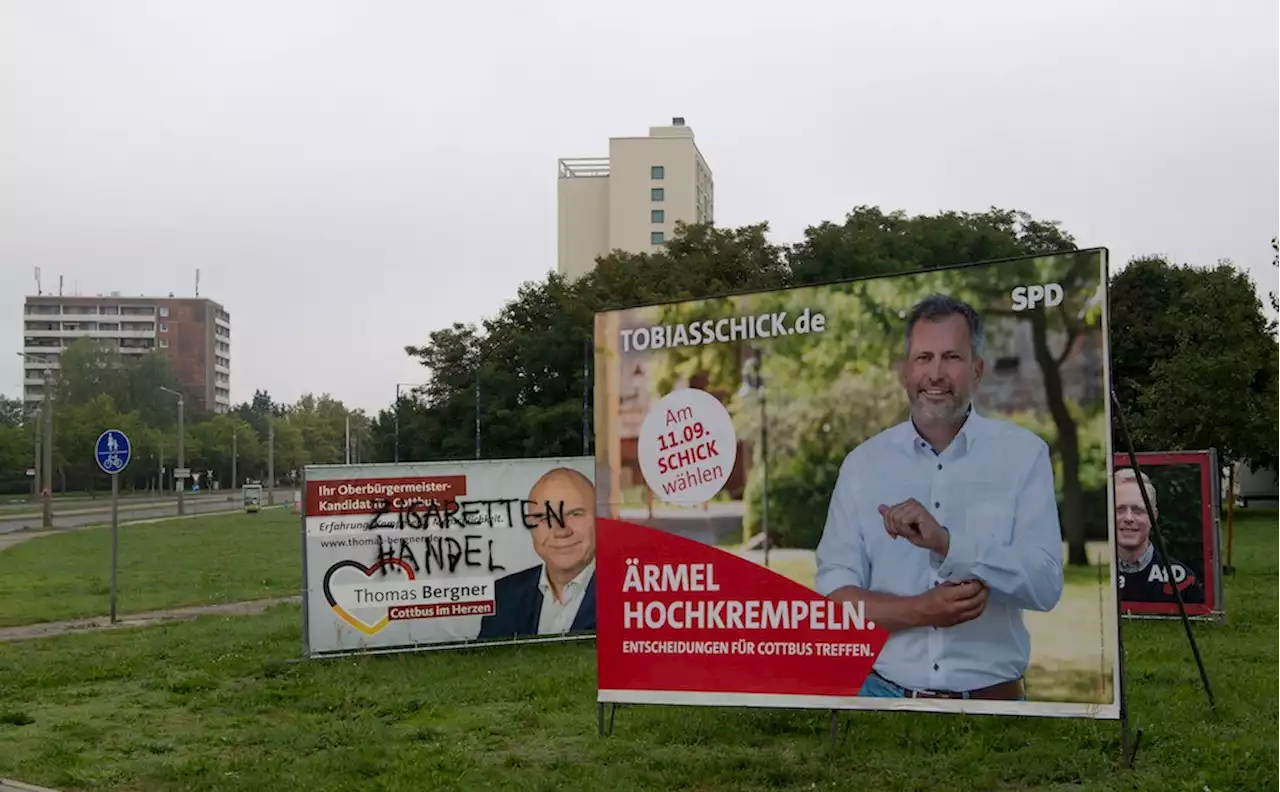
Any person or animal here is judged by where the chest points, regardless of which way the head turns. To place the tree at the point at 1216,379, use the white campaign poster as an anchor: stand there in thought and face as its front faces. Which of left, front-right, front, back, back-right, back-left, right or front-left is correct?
back-left

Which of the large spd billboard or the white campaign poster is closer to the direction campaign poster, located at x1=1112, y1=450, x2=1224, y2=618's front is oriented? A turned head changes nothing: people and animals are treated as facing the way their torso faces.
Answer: the large spd billboard

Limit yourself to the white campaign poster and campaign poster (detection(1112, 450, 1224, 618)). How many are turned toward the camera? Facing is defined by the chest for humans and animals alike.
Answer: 2

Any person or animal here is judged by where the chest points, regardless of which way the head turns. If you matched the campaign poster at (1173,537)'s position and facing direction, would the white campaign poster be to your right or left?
on your right

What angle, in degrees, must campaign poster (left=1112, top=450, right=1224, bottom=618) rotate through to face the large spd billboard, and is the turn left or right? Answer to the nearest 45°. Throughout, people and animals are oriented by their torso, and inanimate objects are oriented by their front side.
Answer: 0° — it already faces it

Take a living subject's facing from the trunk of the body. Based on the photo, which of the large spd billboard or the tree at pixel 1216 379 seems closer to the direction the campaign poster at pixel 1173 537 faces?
the large spd billboard

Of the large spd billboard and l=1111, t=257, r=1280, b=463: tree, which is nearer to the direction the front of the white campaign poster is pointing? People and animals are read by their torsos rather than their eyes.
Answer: the large spd billboard

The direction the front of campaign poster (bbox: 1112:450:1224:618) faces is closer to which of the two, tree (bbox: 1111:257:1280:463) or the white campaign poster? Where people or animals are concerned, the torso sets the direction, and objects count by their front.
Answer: the white campaign poster

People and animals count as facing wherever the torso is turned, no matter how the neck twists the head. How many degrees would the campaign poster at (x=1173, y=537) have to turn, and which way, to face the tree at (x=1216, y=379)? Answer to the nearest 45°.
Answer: approximately 180°

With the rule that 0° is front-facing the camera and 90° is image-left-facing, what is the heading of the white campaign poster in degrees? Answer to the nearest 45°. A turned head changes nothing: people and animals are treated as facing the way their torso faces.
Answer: approximately 0°
